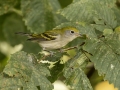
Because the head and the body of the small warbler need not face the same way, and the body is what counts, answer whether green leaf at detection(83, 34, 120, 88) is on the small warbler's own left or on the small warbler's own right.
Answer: on the small warbler's own right

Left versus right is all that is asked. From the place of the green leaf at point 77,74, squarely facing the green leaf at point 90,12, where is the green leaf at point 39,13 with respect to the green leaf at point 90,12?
left

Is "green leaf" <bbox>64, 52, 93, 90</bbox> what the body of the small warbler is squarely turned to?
no

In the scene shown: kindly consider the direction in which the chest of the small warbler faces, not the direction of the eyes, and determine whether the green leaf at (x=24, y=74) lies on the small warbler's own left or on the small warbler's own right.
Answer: on the small warbler's own right

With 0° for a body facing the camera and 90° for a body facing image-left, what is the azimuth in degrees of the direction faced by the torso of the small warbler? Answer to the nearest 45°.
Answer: approximately 270°

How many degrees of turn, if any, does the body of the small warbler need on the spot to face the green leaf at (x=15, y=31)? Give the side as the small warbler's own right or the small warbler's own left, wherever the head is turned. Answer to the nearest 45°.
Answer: approximately 135° to the small warbler's own left

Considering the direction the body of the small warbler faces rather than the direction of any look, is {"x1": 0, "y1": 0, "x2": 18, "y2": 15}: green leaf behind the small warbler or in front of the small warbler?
behind

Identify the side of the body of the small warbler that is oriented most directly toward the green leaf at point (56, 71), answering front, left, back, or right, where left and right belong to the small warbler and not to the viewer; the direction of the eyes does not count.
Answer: right
